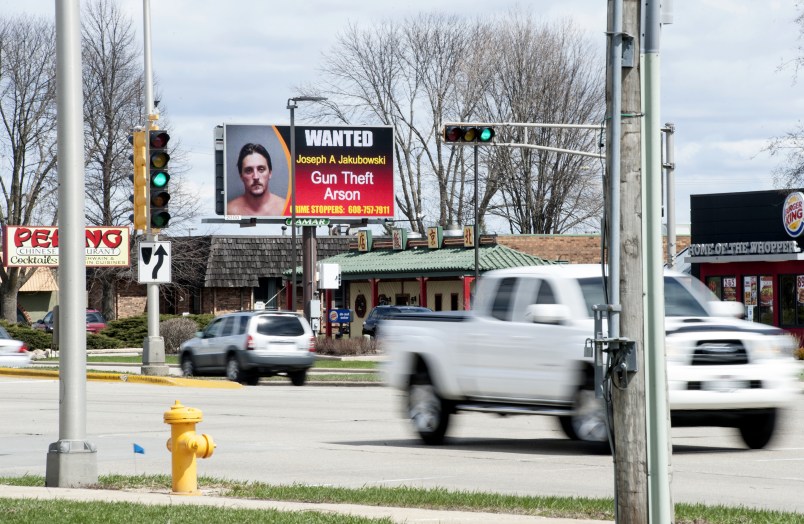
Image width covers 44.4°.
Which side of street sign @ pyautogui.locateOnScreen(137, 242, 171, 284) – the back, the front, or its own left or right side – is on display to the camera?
front

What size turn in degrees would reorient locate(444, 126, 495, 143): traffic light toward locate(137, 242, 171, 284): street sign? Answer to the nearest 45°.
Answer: approximately 90° to its right

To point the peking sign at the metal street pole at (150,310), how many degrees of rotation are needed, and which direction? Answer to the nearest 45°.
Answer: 0° — it already faces it

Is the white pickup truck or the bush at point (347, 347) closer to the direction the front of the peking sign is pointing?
the white pickup truck

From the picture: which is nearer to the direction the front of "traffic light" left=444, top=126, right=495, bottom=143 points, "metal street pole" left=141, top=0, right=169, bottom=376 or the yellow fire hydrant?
the yellow fire hydrant

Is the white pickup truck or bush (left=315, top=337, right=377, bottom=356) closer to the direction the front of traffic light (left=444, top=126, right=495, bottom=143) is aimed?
the white pickup truck

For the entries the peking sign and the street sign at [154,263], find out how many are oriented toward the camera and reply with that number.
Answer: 2

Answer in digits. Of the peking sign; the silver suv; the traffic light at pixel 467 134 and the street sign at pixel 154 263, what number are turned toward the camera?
3

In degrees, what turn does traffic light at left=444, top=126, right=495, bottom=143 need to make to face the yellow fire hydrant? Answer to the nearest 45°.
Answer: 0° — it already faces it

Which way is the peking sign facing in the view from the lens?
facing the viewer

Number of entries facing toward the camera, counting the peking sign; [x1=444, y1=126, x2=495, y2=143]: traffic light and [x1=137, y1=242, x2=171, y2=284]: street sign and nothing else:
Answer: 3

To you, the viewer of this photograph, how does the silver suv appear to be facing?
facing away from the viewer and to the left of the viewer

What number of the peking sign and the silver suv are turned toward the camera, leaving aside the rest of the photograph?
1

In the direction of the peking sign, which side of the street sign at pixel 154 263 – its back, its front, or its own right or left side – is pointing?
back

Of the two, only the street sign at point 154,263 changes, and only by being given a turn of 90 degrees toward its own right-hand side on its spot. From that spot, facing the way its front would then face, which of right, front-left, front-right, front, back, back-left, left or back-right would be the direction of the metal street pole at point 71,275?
left

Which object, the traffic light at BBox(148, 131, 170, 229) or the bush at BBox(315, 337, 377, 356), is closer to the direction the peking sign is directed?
the traffic light

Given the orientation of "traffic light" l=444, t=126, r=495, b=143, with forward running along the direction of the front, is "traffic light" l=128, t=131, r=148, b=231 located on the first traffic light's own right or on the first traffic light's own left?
on the first traffic light's own right
